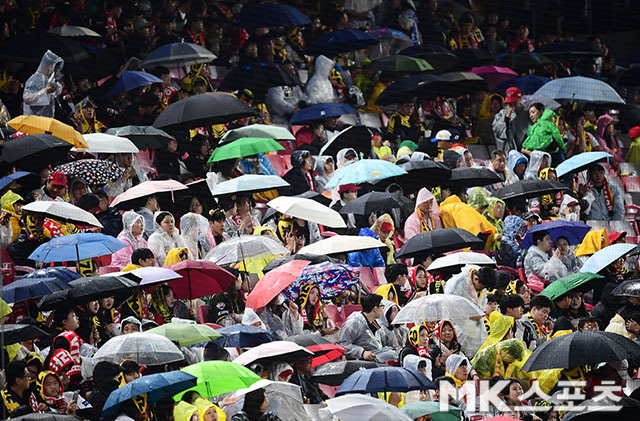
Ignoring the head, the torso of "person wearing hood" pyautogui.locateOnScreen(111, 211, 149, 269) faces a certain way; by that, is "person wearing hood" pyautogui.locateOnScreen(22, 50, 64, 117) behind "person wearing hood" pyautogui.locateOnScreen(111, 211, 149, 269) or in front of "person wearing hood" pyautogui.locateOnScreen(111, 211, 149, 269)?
behind

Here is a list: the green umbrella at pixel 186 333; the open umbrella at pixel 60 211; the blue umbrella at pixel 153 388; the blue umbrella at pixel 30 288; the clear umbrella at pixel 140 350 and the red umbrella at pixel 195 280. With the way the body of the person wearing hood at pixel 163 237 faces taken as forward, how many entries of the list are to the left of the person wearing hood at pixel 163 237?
0

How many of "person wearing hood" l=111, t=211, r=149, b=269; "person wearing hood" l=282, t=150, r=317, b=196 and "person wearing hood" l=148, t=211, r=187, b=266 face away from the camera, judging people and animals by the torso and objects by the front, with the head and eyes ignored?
0

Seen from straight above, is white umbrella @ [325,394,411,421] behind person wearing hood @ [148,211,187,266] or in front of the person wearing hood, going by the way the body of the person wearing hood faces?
in front

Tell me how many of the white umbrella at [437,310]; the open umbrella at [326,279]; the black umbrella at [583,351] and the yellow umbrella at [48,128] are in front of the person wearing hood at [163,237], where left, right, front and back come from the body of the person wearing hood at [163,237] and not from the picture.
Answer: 3

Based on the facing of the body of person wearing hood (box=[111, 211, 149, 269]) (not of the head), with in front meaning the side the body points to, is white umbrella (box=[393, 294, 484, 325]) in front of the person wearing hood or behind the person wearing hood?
in front

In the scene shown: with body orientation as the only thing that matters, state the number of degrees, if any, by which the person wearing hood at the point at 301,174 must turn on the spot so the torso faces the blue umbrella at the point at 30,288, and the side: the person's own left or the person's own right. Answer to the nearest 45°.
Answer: approximately 90° to the person's own right

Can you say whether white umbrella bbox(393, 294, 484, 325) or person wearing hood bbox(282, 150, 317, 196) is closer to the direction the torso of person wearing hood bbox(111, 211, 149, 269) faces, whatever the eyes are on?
the white umbrella

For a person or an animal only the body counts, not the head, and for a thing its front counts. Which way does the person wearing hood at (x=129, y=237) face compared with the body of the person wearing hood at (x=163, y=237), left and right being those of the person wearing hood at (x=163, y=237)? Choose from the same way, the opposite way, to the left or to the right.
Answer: the same way

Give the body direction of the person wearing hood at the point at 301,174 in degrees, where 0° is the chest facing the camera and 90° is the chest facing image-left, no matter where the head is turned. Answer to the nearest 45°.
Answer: approximately 315°

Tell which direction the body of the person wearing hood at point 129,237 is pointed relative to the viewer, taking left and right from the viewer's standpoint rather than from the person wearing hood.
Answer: facing the viewer and to the right of the viewer

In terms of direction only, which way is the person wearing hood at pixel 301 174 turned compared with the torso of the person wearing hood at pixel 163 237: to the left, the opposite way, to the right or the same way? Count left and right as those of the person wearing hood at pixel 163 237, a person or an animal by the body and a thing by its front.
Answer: the same way

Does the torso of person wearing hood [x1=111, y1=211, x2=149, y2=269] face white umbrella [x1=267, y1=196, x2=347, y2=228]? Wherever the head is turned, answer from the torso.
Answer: no

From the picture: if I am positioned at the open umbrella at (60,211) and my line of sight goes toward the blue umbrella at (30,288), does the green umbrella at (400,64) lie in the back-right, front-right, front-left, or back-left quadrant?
back-left

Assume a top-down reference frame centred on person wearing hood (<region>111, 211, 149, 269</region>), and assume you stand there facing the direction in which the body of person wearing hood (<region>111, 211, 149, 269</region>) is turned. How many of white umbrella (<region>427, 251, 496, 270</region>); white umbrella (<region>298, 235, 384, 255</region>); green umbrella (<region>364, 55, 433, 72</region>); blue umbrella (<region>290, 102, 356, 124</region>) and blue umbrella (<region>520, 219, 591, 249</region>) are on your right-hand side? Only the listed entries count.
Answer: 0

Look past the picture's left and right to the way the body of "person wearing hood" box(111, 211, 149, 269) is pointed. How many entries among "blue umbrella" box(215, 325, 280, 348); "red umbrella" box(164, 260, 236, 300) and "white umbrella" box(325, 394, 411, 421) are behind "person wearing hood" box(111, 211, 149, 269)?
0

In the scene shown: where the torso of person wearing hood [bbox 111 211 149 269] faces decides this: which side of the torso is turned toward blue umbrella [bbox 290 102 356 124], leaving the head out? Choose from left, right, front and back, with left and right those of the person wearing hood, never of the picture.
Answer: left

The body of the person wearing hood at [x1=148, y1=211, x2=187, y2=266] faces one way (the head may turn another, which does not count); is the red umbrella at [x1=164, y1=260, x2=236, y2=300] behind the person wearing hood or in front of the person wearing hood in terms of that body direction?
in front
